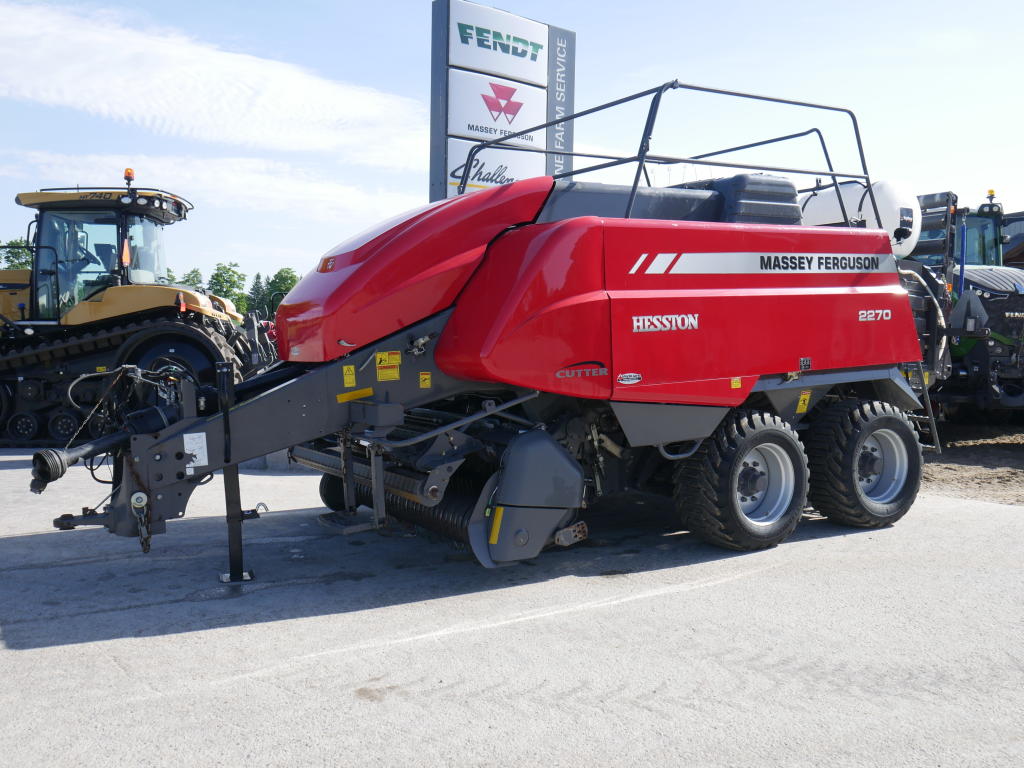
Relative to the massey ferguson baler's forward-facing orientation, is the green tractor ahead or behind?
behind

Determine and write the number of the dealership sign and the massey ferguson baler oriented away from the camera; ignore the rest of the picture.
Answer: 0

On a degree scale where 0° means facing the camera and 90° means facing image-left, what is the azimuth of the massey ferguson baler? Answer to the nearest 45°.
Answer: approximately 45°

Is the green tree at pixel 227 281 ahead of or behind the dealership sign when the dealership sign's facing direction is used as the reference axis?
behind

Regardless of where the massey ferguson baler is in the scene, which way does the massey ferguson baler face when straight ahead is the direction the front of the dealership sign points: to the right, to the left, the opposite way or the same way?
to the right

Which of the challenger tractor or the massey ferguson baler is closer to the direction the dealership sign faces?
the massey ferguson baler

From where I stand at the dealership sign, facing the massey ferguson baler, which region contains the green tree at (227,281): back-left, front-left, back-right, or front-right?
back-right

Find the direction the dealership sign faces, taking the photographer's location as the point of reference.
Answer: facing the viewer and to the right of the viewer

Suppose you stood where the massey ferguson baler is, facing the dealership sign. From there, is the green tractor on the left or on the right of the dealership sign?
right

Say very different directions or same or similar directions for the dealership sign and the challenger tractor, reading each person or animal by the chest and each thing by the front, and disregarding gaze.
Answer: very different directions

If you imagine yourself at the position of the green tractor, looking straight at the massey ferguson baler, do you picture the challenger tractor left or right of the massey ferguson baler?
right
